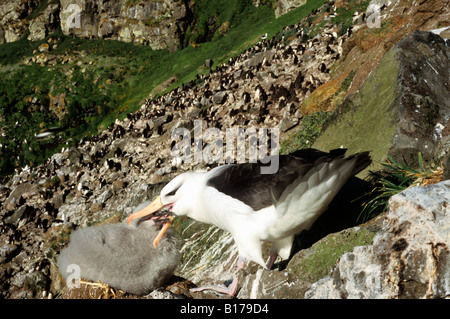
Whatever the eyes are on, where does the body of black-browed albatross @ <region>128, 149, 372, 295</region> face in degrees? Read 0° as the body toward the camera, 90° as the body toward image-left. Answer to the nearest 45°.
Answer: approximately 90°
